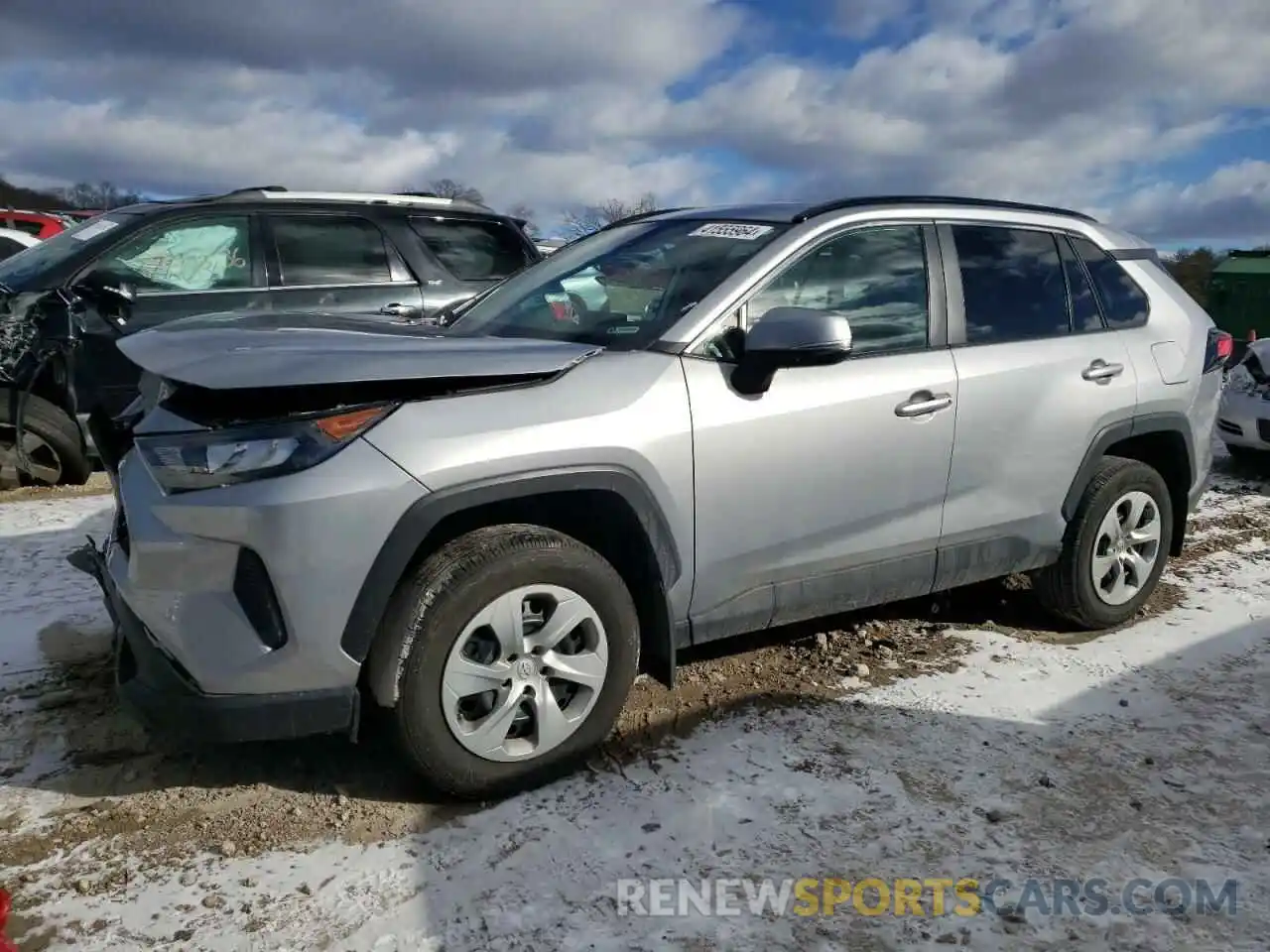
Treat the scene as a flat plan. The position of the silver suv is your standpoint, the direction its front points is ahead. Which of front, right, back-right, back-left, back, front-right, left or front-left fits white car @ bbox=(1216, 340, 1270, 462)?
back

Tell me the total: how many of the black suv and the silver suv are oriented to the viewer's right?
0

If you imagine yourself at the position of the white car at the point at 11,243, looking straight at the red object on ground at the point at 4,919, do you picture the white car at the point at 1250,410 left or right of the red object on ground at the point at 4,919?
left

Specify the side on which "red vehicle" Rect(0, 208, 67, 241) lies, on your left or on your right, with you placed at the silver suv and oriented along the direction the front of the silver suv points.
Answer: on your right

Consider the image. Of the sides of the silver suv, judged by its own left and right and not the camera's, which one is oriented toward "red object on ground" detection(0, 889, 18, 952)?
front

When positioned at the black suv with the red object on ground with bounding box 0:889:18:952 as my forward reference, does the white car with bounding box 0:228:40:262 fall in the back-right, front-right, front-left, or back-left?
back-right

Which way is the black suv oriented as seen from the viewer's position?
to the viewer's left

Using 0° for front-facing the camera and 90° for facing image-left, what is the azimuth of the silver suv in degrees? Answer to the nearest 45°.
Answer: approximately 45°

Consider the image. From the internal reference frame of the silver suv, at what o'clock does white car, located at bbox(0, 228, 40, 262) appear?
The white car is roughly at 3 o'clock from the silver suv.

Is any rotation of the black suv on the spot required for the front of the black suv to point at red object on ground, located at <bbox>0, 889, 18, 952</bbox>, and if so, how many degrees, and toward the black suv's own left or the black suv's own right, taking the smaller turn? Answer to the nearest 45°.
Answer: approximately 90° to the black suv's own left

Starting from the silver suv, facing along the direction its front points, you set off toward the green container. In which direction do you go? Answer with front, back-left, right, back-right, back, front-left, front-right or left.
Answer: back
